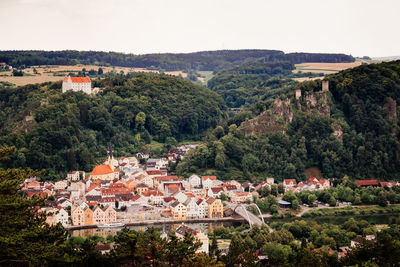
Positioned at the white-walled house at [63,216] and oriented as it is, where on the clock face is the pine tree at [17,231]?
The pine tree is roughly at 12 o'clock from the white-walled house.

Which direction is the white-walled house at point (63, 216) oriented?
toward the camera
